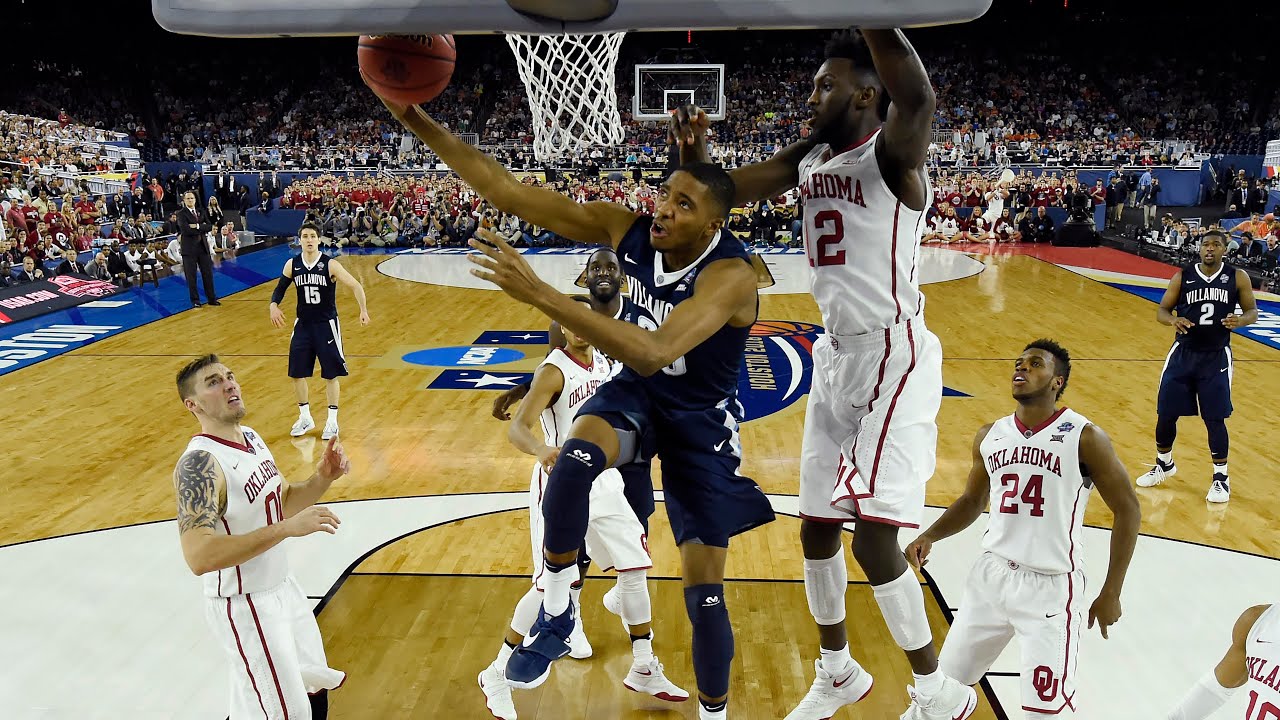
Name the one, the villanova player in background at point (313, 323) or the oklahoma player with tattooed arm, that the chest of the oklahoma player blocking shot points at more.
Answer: the oklahoma player with tattooed arm

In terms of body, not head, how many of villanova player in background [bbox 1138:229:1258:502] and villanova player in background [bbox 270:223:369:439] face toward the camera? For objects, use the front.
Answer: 2

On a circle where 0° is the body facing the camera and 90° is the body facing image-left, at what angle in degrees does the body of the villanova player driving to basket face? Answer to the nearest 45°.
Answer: approximately 45°

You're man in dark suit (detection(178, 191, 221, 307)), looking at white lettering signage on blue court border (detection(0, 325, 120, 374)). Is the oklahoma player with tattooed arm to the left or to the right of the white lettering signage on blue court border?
left

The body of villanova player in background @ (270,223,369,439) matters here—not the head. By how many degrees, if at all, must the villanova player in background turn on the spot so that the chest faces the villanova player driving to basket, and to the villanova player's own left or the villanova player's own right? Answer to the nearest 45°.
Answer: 0° — they already face them
